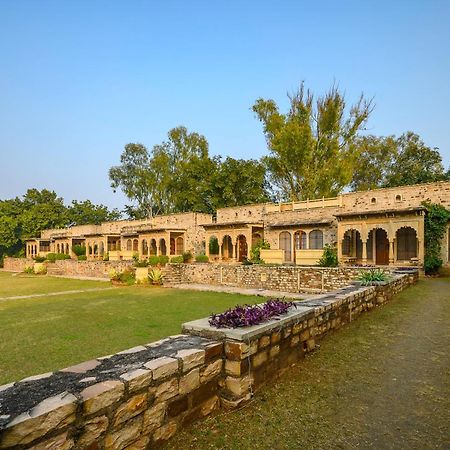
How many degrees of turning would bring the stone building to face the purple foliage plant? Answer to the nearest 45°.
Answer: approximately 45° to its left

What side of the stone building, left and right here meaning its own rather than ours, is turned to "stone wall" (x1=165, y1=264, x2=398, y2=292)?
front

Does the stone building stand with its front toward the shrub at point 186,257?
no

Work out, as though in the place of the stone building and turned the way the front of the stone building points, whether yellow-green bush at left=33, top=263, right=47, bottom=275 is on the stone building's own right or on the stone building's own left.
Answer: on the stone building's own right

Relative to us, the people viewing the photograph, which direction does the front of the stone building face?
facing the viewer and to the left of the viewer

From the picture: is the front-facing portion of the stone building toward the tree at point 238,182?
no

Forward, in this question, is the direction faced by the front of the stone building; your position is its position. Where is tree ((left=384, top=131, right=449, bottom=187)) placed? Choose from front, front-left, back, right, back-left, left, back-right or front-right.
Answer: back

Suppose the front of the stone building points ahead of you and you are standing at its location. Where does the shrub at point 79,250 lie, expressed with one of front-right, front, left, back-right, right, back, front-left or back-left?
right

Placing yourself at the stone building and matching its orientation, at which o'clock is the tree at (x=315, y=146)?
The tree is roughly at 5 o'clock from the stone building.

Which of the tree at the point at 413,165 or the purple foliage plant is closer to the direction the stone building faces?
the purple foliage plant

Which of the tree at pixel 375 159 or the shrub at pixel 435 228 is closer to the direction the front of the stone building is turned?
the shrub

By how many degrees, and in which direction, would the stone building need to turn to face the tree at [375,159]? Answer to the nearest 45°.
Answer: approximately 180°

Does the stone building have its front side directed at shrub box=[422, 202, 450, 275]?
no

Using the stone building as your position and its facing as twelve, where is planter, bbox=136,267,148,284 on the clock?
The planter is roughly at 1 o'clock from the stone building.
